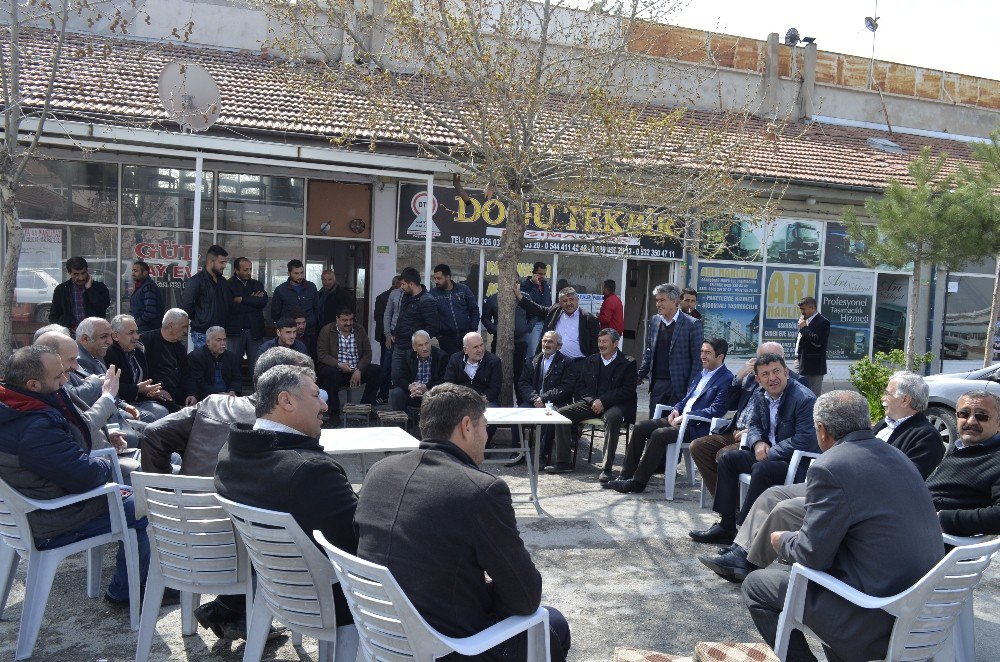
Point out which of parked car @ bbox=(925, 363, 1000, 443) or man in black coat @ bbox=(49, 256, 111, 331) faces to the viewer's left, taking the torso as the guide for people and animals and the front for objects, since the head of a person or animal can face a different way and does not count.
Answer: the parked car

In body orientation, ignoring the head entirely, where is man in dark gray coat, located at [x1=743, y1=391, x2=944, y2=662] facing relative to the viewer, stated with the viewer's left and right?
facing away from the viewer and to the left of the viewer

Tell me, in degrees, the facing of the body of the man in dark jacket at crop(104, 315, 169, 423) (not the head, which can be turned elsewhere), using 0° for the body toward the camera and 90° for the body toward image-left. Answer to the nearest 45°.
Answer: approximately 315°

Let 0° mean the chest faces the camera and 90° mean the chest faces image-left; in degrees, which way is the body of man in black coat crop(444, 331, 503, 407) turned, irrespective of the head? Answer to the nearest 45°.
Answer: approximately 0°

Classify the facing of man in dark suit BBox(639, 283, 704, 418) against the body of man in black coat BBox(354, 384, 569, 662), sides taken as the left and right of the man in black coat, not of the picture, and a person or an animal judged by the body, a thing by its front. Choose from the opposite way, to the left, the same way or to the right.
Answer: the opposite way

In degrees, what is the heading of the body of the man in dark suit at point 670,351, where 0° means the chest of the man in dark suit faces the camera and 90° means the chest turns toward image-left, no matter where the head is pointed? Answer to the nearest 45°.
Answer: approximately 45°

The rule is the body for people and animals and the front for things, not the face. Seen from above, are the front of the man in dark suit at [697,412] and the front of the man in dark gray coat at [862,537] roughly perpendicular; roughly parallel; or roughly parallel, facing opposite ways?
roughly perpendicular

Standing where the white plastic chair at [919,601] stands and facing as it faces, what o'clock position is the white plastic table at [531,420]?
The white plastic table is roughly at 12 o'clock from the white plastic chair.

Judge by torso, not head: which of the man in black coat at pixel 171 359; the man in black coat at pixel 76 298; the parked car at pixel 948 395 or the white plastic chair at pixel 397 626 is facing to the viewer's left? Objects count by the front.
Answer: the parked car

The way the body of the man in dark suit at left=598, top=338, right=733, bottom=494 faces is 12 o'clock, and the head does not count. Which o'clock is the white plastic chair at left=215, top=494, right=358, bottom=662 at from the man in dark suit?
The white plastic chair is roughly at 11 o'clock from the man in dark suit.

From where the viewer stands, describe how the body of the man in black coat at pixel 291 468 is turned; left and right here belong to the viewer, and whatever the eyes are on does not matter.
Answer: facing away from the viewer and to the right of the viewer

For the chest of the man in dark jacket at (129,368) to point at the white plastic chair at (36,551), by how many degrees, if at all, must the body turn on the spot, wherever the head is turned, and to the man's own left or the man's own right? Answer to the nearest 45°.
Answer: approximately 45° to the man's own right
